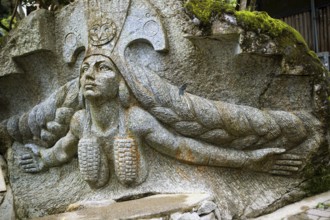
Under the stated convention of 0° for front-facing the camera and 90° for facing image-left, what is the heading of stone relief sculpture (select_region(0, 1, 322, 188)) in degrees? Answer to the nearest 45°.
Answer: approximately 45°
